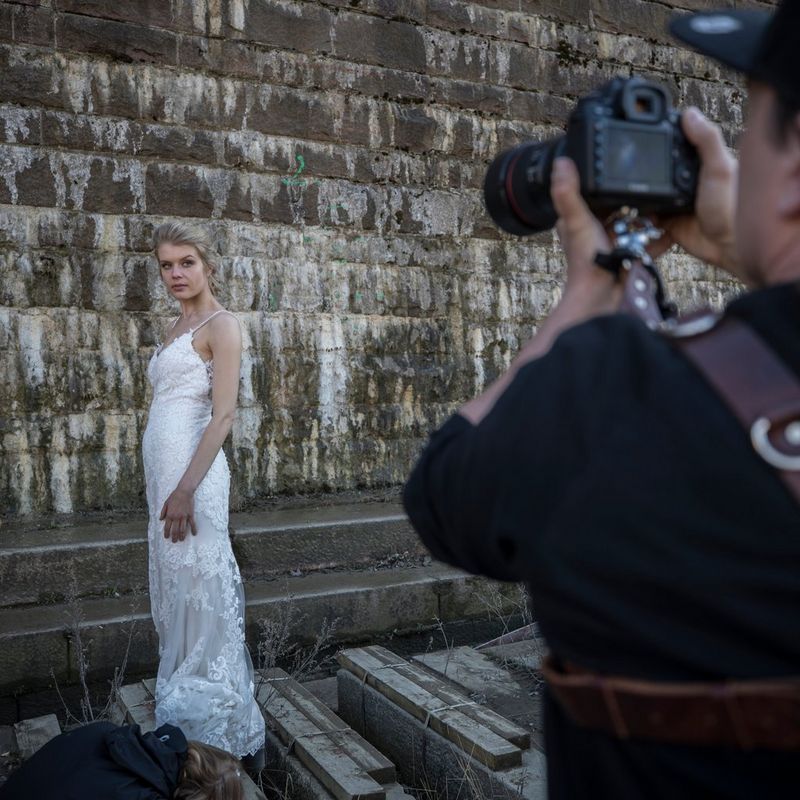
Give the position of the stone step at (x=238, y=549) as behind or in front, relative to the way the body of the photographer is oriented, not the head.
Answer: in front

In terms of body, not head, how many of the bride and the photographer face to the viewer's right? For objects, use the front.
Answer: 0

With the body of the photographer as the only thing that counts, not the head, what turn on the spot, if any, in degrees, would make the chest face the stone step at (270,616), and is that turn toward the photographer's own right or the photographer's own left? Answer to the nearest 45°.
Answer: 0° — they already face it

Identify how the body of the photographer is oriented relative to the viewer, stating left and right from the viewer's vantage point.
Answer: facing away from the viewer and to the left of the viewer

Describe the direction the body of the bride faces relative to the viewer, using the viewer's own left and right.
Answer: facing the viewer and to the left of the viewer

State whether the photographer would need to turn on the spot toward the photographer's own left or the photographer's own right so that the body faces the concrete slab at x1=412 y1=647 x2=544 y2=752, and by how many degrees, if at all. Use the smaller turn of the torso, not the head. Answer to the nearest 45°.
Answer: approximately 45° to the photographer's own right

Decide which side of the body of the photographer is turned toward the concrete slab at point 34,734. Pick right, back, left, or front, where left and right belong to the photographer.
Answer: front

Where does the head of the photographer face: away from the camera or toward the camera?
away from the camera
